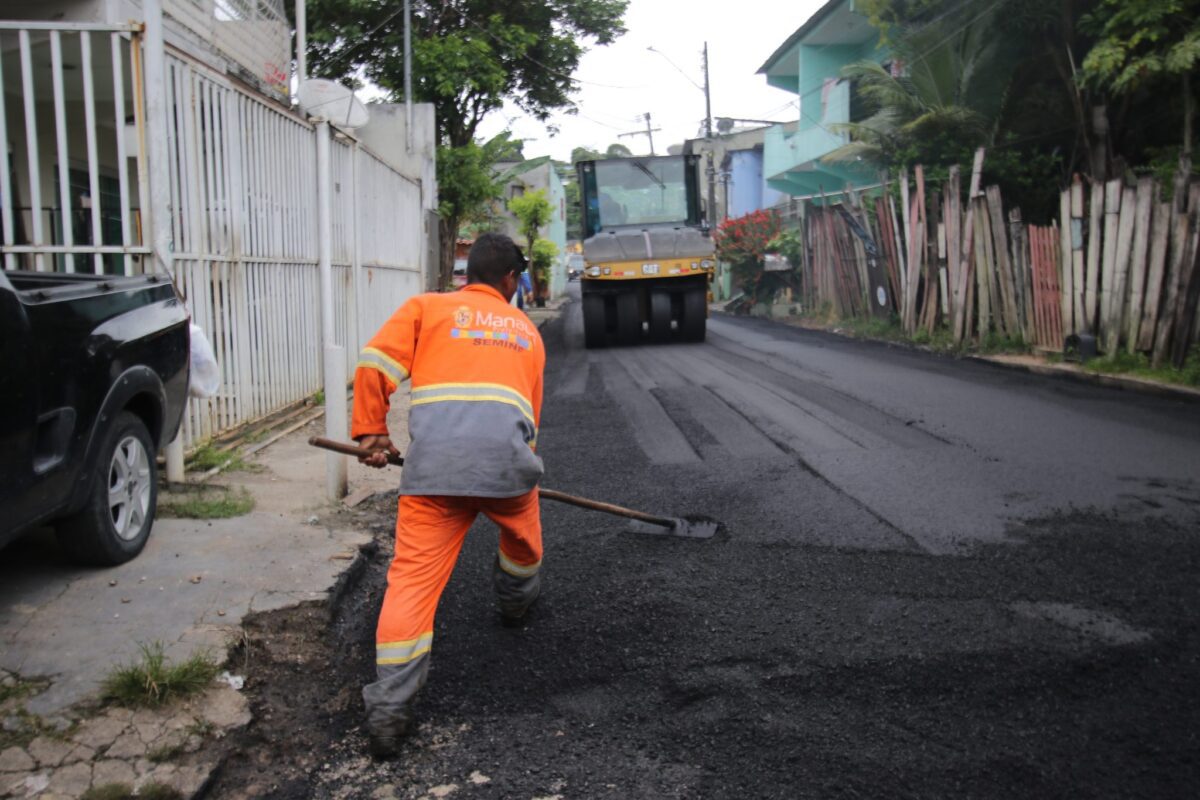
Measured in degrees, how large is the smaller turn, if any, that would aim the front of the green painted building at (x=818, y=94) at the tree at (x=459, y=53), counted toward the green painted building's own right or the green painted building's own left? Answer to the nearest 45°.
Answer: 0° — it already faces it

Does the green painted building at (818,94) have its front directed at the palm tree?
no

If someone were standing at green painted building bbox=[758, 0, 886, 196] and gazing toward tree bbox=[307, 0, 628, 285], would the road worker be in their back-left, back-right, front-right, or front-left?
front-left

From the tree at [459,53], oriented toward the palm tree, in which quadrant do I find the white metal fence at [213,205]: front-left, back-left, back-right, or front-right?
front-right

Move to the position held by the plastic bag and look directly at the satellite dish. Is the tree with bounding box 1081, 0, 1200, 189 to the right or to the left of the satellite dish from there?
right

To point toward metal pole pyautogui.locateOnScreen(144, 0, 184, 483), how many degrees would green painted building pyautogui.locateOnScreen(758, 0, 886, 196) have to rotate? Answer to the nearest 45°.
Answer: approximately 45° to its left

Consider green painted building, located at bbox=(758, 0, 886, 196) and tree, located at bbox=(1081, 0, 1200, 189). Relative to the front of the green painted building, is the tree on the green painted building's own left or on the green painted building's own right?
on the green painted building's own left

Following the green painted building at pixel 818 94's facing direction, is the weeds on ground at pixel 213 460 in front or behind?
in front

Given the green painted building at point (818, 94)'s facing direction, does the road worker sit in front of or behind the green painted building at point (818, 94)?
in front

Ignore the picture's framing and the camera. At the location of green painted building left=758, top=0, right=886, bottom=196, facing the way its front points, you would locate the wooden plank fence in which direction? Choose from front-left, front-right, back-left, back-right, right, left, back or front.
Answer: front-left

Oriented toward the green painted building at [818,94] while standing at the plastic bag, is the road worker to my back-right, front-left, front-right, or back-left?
back-right

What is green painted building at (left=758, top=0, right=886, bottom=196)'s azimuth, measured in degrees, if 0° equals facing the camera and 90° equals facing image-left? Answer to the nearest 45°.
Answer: approximately 45°
